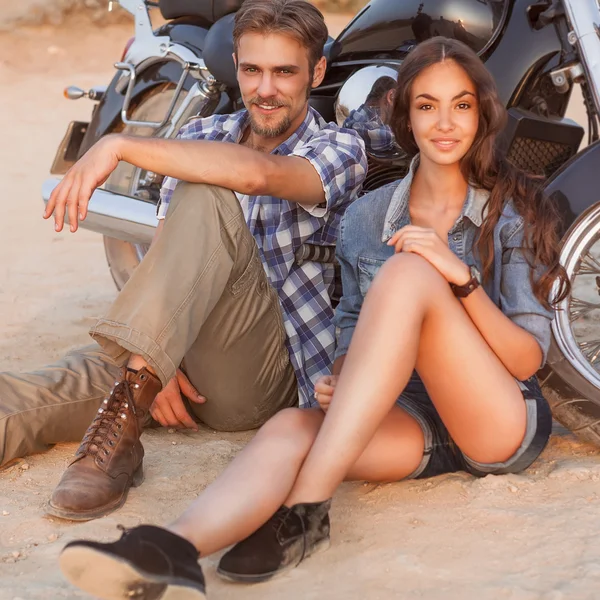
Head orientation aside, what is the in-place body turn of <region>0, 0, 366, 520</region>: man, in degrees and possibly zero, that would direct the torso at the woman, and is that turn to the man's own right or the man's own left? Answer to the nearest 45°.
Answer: approximately 90° to the man's own left

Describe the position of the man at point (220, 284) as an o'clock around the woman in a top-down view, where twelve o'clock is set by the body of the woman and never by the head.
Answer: The man is roughly at 3 o'clock from the woman.
